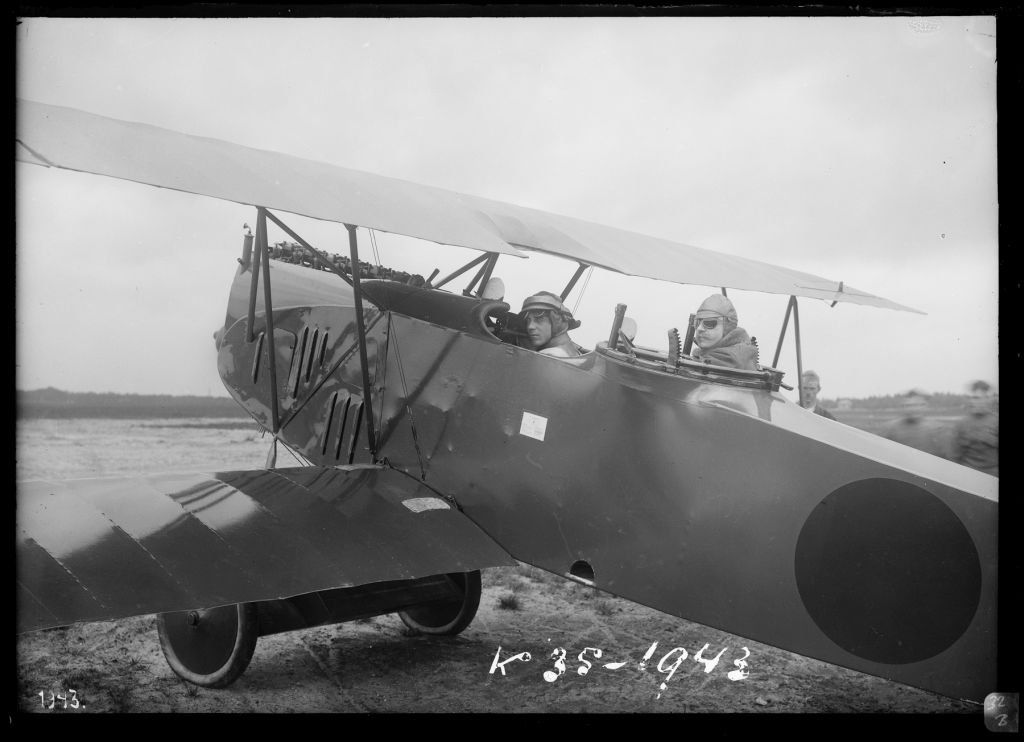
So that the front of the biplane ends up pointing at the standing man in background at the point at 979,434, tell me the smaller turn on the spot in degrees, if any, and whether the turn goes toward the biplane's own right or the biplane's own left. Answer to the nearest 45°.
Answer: approximately 135° to the biplane's own right

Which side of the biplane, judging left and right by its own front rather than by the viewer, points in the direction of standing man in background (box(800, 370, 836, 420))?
right

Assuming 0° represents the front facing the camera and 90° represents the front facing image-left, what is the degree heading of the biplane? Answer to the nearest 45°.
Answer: approximately 135°

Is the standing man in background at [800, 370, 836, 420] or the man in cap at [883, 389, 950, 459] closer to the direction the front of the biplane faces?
the standing man in background
